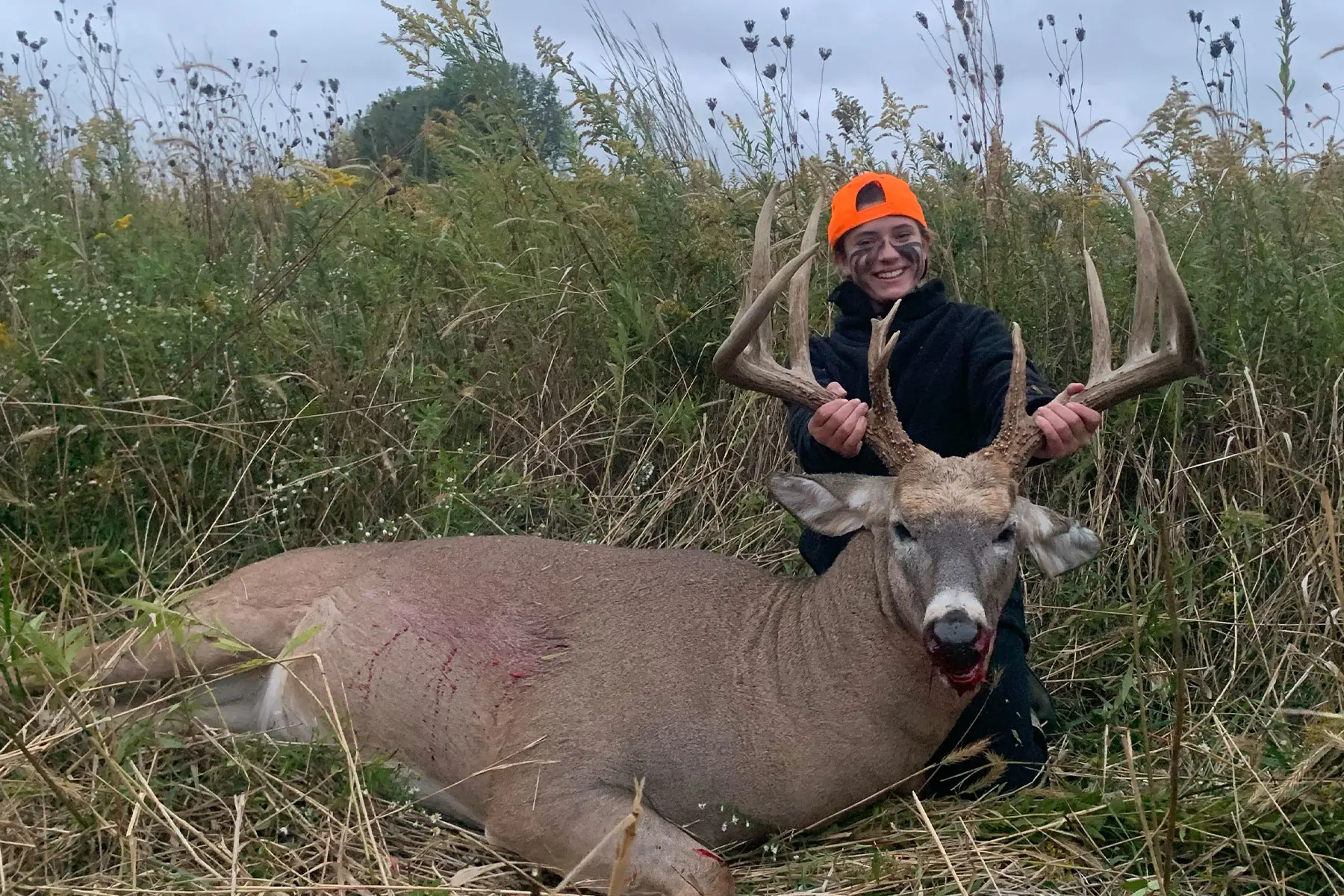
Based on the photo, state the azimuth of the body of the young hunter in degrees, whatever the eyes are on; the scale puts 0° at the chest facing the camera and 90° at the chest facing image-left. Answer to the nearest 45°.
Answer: approximately 0°

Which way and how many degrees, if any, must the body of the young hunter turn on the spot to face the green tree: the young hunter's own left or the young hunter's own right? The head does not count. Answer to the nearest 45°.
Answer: approximately 135° to the young hunter's own right
